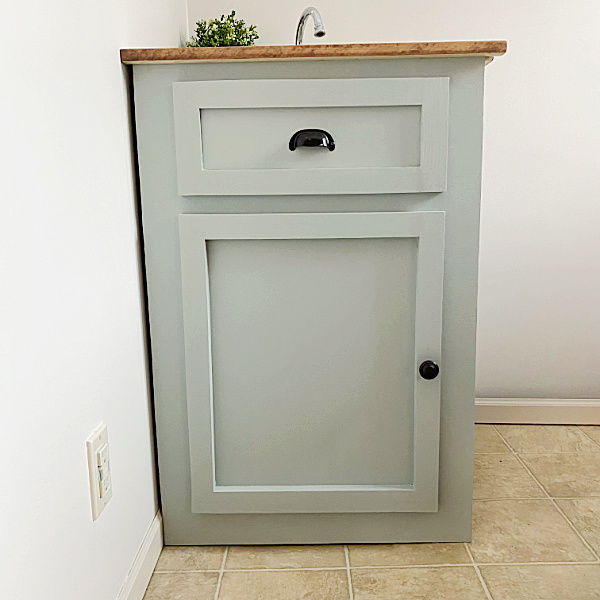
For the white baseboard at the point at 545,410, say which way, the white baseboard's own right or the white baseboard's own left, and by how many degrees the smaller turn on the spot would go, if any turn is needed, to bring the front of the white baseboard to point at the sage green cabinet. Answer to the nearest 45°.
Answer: approximately 45° to the white baseboard's own right

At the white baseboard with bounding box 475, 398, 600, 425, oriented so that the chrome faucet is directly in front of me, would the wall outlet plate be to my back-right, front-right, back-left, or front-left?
front-left

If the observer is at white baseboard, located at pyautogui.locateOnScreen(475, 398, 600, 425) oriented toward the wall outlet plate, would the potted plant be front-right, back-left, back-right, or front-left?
front-right

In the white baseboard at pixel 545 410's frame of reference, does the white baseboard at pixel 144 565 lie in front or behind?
in front

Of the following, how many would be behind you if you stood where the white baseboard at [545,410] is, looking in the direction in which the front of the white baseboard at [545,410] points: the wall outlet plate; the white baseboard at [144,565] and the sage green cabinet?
0

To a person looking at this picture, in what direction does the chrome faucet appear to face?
facing the viewer and to the right of the viewer

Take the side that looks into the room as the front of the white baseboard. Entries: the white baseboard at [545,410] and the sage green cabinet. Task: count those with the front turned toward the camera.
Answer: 2

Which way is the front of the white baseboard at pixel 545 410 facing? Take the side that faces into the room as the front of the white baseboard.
toward the camera
